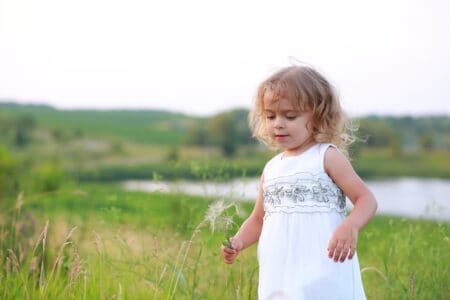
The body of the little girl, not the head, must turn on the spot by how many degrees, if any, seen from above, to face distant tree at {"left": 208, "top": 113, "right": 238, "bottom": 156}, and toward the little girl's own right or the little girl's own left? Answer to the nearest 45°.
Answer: approximately 135° to the little girl's own right

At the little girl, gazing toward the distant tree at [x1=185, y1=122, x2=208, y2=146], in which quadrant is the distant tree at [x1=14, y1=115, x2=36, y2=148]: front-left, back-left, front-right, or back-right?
front-left

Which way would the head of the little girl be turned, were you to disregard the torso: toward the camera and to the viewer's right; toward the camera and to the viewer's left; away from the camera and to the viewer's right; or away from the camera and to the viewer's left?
toward the camera and to the viewer's left

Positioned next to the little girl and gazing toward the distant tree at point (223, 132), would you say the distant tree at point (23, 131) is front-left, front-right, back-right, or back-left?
front-left

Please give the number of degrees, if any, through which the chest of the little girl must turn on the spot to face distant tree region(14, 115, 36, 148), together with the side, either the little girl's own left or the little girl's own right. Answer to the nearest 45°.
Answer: approximately 90° to the little girl's own right

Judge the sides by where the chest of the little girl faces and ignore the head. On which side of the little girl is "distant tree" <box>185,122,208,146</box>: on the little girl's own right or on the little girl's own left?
on the little girl's own right

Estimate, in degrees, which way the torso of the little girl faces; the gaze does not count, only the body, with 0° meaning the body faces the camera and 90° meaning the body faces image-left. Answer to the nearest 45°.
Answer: approximately 45°
